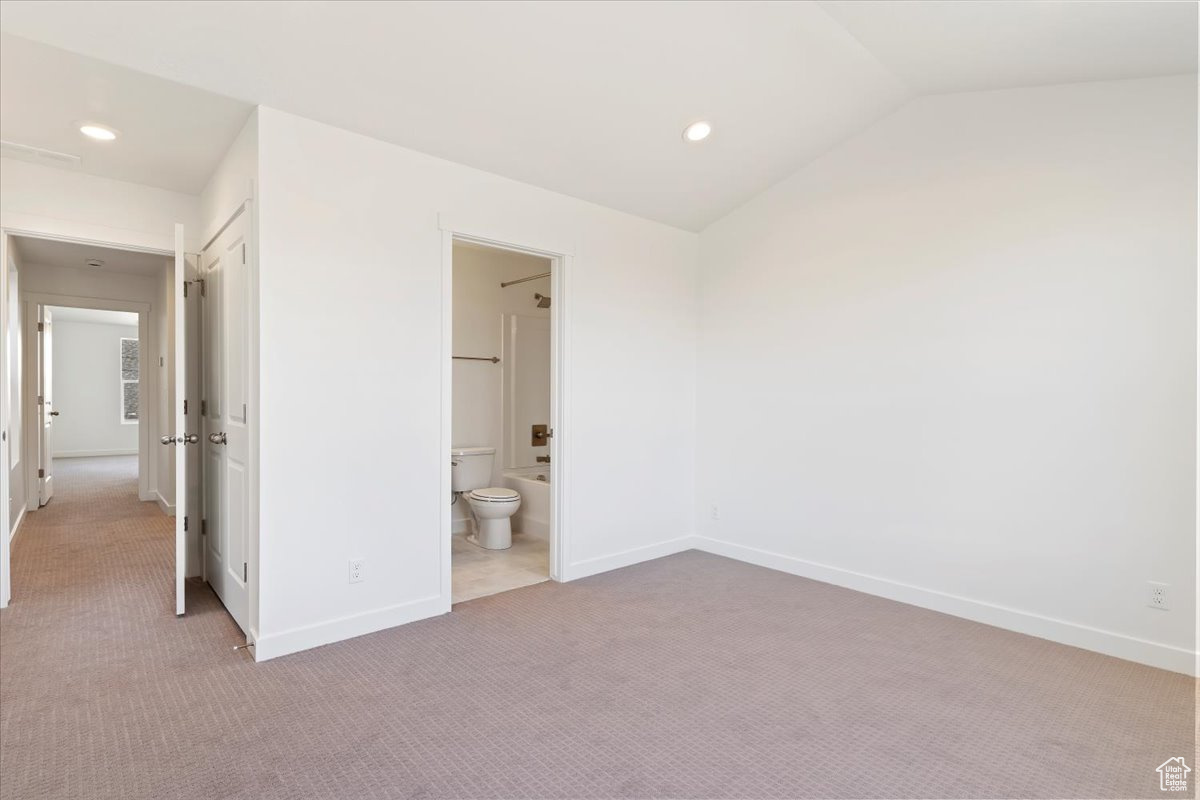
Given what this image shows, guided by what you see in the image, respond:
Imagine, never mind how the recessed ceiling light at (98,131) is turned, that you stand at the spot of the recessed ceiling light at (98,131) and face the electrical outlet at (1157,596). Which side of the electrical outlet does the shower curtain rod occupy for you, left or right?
left

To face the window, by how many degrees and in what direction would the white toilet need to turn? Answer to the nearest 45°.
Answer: approximately 180°

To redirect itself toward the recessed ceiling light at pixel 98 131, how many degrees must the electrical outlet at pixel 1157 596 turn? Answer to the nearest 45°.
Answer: approximately 45° to its right

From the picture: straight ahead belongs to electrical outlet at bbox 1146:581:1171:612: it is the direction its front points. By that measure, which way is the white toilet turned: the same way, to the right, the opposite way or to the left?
to the left

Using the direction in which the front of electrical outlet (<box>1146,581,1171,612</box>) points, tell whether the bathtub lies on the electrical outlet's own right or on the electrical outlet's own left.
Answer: on the electrical outlet's own right

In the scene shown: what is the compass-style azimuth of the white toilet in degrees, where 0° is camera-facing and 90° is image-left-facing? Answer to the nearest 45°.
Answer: approximately 315°

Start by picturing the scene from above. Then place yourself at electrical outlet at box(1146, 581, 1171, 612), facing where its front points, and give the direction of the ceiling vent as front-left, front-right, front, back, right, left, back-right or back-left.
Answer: front-right

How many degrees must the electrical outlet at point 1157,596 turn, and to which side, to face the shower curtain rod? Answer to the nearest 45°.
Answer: approximately 90° to its right
